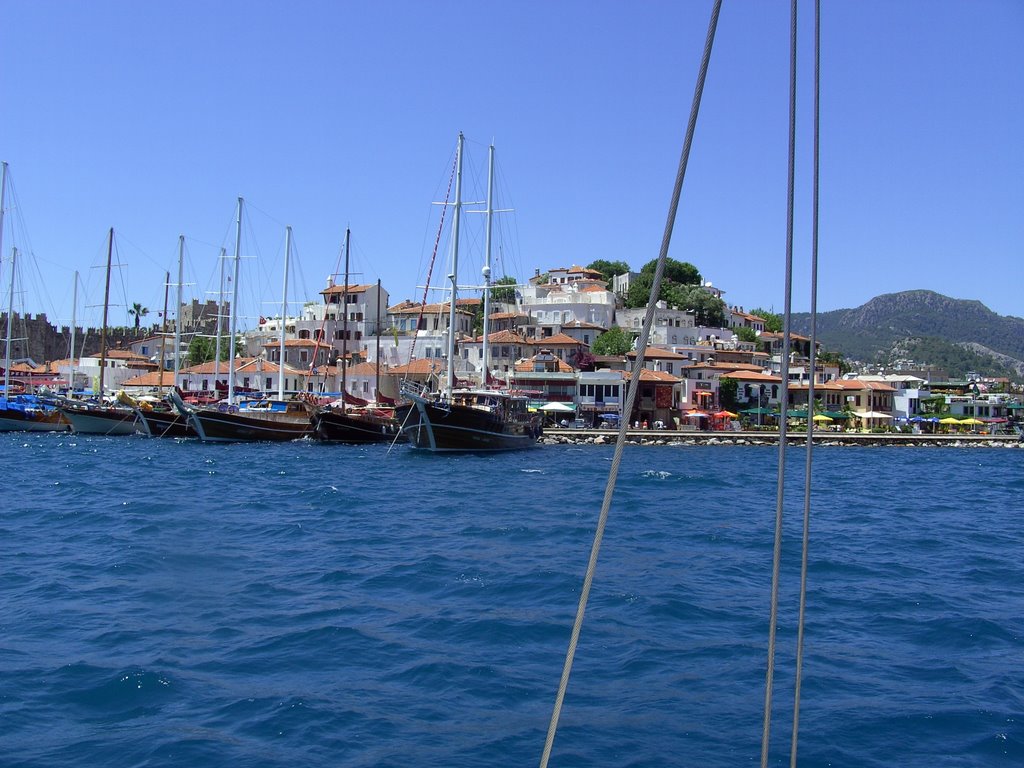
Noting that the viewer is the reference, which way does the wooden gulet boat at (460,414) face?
facing the viewer and to the left of the viewer
